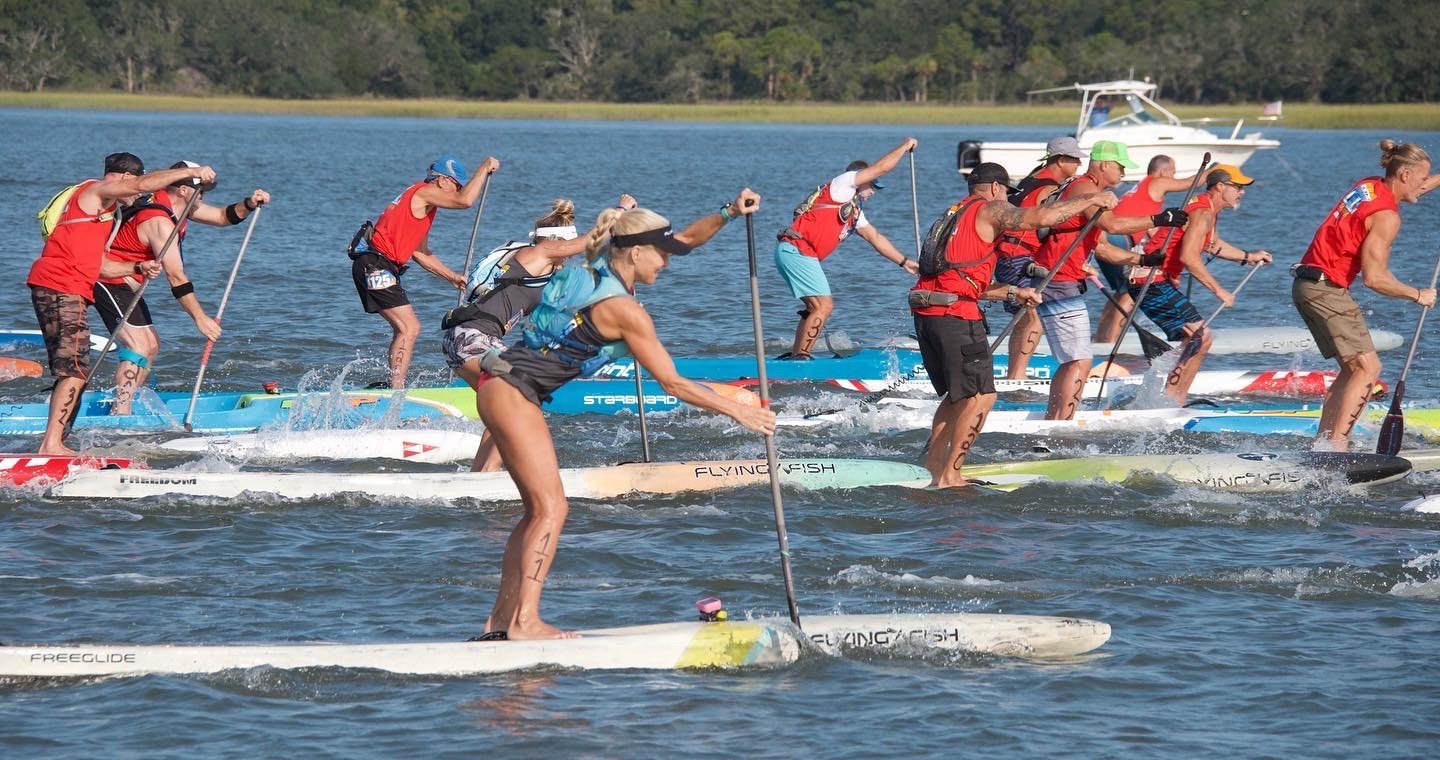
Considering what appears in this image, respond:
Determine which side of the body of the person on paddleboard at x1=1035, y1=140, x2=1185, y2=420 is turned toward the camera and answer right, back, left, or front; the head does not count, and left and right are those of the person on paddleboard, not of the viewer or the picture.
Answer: right

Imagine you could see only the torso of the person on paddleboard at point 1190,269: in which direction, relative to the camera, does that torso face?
to the viewer's right

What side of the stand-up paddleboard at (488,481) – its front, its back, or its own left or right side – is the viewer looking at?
right

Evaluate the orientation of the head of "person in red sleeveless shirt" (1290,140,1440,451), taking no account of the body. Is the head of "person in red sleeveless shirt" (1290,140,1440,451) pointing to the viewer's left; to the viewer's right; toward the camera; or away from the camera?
to the viewer's right

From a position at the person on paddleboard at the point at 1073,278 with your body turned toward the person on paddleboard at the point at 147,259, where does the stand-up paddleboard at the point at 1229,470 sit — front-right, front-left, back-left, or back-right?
back-left

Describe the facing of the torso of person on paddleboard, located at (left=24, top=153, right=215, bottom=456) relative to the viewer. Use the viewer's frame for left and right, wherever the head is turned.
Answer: facing to the right of the viewer

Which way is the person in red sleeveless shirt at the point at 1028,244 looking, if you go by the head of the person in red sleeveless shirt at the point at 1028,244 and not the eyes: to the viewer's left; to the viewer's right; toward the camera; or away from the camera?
to the viewer's right

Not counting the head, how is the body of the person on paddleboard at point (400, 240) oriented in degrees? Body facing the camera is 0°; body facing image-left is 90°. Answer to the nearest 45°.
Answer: approximately 270°

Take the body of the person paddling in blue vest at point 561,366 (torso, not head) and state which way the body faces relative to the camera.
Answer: to the viewer's right

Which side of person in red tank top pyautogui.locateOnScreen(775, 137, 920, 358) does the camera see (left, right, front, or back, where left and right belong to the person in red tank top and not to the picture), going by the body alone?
right

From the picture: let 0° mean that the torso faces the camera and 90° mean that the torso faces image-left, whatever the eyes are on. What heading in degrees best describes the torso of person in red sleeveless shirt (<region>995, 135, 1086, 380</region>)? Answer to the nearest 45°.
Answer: approximately 270°

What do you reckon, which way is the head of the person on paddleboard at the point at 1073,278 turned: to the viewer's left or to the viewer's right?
to the viewer's right

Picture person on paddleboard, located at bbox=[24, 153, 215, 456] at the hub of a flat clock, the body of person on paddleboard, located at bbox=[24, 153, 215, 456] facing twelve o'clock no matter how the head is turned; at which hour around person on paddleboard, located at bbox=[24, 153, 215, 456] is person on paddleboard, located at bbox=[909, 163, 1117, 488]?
person on paddleboard, located at bbox=[909, 163, 1117, 488] is roughly at 1 o'clock from person on paddleboard, located at bbox=[24, 153, 215, 456].

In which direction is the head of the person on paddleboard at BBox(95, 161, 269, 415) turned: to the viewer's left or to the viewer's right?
to the viewer's right

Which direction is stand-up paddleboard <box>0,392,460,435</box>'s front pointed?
to the viewer's right
